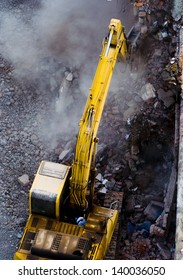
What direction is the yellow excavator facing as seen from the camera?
away from the camera
